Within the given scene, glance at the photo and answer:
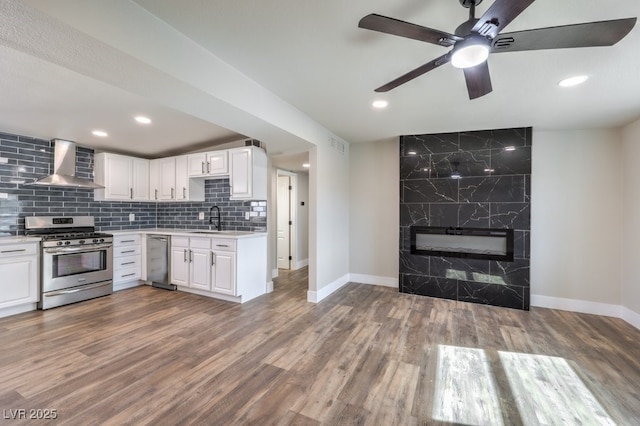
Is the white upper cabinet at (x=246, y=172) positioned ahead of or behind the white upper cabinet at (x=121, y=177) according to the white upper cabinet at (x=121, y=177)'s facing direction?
ahead

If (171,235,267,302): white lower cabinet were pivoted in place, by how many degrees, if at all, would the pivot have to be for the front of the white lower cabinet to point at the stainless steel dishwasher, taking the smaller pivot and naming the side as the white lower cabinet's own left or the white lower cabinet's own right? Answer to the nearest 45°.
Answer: approximately 90° to the white lower cabinet's own right

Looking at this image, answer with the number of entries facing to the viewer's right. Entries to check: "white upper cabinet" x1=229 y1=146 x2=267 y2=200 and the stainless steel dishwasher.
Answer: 0

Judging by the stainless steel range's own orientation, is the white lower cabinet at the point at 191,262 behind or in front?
in front

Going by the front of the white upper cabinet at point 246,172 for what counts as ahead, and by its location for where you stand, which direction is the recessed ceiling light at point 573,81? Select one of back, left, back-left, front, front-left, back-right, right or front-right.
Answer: left

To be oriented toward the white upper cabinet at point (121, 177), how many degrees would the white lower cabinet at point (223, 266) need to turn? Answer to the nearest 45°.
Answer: approximately 90° to its right

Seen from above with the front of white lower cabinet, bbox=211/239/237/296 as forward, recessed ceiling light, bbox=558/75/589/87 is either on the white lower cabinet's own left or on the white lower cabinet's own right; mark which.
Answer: on the white lower cabinet's own left

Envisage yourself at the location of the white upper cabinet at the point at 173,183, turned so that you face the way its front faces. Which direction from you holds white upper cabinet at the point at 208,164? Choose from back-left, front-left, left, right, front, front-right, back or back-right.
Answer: left
